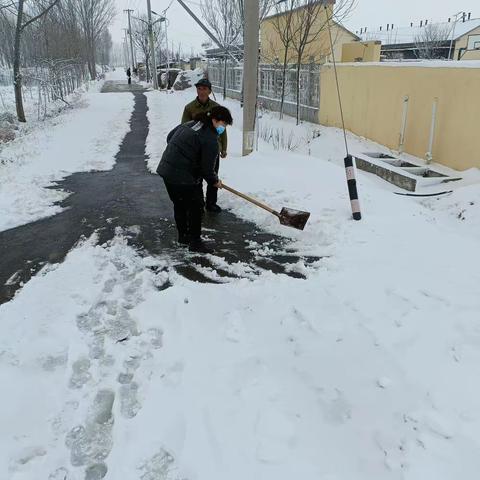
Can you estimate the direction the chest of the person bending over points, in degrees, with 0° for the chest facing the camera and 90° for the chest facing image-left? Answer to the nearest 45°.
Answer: approximately 270°

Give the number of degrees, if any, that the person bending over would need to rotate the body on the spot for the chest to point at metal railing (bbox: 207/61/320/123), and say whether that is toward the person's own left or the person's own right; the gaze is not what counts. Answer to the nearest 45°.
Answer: approximately 90° to the person's own left

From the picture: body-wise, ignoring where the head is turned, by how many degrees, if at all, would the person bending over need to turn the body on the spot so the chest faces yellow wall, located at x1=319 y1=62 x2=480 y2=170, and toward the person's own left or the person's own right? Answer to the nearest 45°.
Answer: approximately 45° to the person's own left

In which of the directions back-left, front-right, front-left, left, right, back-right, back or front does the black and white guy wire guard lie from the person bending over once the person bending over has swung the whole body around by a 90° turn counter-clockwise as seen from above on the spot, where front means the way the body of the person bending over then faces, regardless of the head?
right

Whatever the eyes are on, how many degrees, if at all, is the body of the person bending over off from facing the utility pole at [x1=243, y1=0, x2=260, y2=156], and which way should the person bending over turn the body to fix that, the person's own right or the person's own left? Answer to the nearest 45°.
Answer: approximately 90° to the person's own left

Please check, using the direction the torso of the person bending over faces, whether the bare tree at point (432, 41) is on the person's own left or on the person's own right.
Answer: on the person's own left

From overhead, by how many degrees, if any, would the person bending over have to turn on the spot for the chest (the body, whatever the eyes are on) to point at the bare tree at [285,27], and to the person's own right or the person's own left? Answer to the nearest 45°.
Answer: approximately 90° to the person's own left
